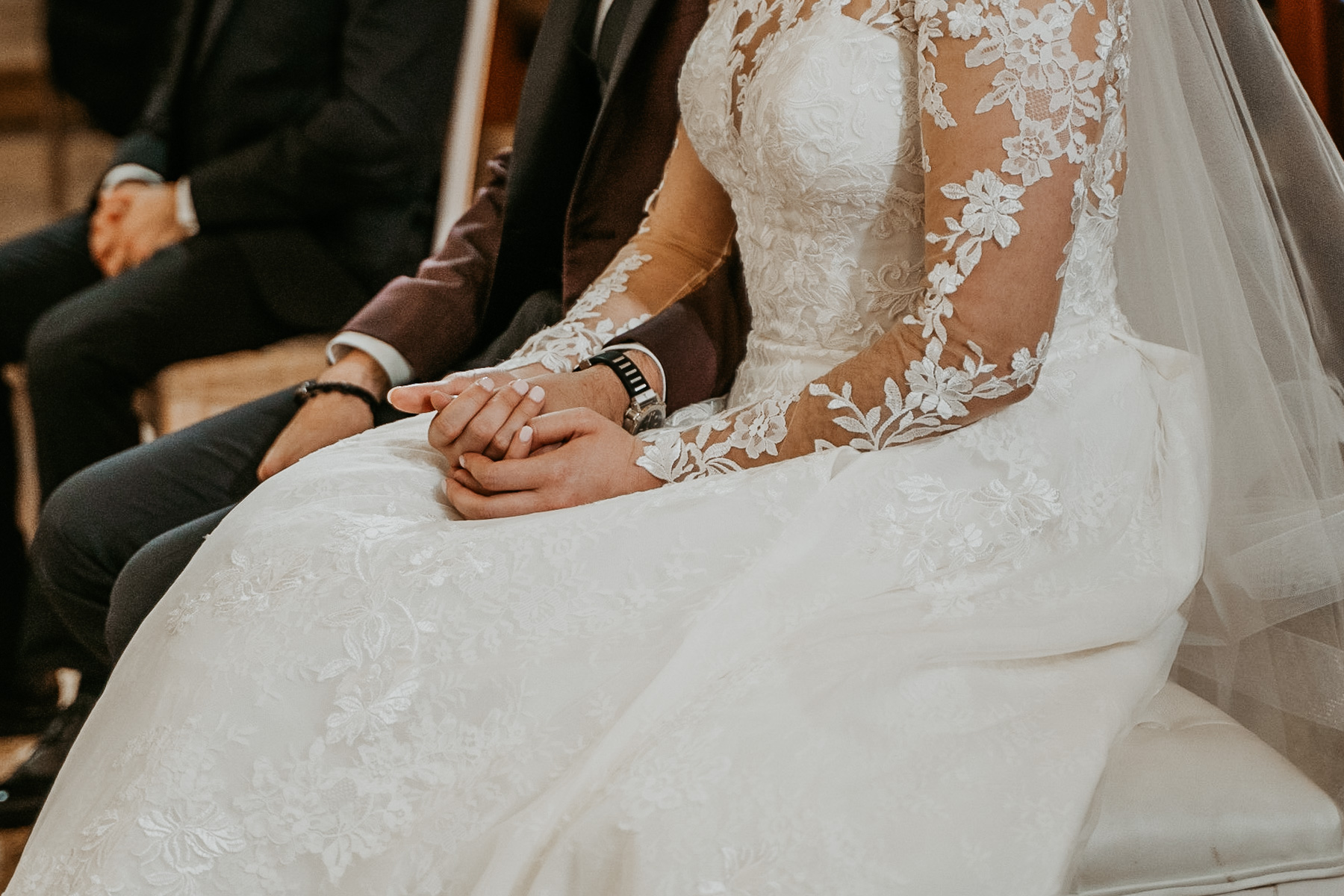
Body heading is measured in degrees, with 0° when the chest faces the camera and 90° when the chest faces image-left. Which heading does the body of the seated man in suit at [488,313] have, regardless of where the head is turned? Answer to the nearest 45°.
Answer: approximately 45°
